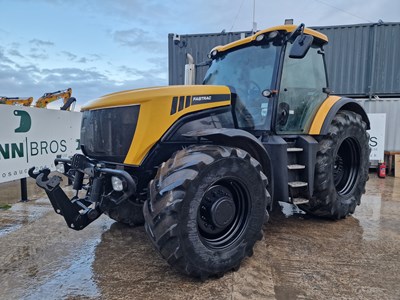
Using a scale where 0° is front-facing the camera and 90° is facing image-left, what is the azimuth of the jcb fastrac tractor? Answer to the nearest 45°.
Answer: approximately 45°

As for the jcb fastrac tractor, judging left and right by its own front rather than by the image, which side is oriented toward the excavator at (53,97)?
right

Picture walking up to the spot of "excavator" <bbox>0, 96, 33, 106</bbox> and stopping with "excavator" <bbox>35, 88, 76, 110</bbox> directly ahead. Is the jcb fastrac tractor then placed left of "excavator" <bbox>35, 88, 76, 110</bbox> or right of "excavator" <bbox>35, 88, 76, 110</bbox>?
right

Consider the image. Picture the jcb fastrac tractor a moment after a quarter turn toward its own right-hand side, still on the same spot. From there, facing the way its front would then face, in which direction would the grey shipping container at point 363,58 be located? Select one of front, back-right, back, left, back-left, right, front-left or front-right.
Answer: right

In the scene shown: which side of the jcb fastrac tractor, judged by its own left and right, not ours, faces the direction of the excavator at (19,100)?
right
